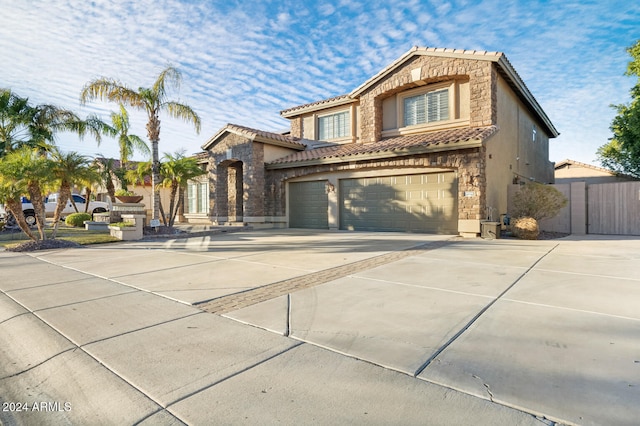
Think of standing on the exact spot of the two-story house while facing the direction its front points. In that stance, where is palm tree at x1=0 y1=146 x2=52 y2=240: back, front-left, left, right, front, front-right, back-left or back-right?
front

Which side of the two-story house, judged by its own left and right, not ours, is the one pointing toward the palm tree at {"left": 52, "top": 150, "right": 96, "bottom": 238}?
front

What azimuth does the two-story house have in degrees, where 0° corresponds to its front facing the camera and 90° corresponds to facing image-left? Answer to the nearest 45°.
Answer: approximately 45°

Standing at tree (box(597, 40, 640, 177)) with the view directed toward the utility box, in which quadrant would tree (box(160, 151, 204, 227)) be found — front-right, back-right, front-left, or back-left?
front-right

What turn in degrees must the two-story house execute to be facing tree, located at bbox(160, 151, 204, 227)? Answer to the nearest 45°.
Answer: approximately 45° to its right

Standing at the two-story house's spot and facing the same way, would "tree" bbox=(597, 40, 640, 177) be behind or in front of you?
behind

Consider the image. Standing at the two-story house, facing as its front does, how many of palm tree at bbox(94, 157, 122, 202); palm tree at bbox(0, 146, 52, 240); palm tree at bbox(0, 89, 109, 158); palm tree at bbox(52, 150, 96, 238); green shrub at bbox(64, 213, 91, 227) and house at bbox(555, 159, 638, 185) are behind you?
1

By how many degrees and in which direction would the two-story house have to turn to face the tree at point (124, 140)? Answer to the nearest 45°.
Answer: approximately 45° to its right

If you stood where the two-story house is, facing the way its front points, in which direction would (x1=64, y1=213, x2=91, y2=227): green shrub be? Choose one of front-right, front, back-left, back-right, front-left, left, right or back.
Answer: front-right

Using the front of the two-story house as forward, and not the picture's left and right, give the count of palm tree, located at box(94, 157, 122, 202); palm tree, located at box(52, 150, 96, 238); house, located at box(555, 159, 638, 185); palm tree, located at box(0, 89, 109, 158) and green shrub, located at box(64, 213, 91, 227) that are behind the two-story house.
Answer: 1
